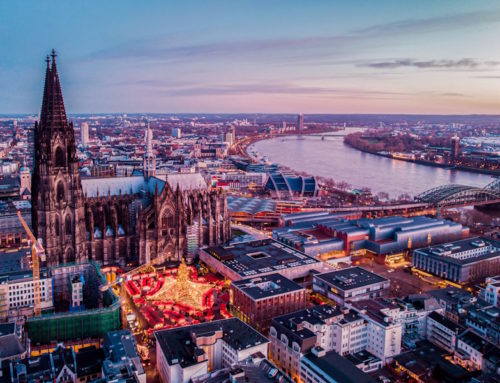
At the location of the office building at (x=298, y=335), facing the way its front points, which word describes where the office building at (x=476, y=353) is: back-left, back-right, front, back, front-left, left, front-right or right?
back-left

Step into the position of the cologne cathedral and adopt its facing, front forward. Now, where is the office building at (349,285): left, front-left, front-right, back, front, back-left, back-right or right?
back-left

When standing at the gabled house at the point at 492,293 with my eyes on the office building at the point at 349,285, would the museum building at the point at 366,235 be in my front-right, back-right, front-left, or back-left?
front-right

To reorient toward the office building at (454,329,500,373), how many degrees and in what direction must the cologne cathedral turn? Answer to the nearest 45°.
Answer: approximately 135° to its left

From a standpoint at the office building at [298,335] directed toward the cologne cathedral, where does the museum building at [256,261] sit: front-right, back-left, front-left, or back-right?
front-right

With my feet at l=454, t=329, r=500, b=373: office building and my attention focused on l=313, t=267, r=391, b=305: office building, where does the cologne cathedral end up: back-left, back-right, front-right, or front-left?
front-left

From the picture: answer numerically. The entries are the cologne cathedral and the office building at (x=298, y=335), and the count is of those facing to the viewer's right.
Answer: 0

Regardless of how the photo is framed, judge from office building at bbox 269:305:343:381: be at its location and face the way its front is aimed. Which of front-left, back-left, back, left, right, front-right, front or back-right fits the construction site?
front-right

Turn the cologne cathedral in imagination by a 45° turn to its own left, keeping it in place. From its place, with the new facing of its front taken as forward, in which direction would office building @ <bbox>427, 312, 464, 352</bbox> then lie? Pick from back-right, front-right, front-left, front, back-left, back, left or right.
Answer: left

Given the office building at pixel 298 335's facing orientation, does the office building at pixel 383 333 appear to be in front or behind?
behind

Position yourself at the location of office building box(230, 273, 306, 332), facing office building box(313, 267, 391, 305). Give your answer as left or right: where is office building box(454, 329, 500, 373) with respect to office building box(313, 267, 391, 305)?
right

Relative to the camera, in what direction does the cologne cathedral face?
facing to the left of the viewer

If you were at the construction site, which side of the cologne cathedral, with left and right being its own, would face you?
left

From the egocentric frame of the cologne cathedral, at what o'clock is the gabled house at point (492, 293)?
The gabled house is roughly at 7 o'clock from the cologne cathedral.

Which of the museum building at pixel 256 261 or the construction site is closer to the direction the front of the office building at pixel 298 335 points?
the construction site

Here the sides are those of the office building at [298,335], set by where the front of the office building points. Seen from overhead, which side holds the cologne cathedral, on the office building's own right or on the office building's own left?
on the office building's own right

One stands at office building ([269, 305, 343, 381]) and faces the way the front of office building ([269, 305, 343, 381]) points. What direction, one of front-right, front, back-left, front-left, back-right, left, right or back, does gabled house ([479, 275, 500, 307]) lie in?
back
